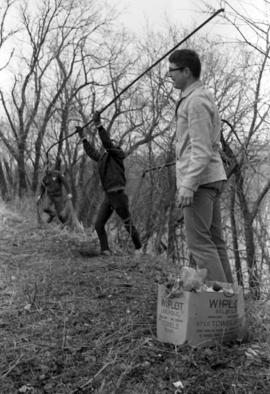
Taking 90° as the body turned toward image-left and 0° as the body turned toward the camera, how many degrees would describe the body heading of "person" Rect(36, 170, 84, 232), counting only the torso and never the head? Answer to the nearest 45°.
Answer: approximately 0°

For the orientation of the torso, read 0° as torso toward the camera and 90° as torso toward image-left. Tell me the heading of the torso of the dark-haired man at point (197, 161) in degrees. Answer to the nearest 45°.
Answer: approximately 90°

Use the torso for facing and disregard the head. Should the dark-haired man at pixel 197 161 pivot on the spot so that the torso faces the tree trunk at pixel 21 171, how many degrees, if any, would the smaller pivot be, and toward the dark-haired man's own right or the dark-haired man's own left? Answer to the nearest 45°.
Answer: approximately 45° to the dark-haired man's own right

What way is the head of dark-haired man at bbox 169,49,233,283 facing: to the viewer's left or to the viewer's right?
to the viewer's left

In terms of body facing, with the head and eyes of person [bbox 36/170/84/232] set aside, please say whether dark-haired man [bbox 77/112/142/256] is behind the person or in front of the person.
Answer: in front

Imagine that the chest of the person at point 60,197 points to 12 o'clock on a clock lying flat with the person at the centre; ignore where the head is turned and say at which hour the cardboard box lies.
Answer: The cardboard box is roughly at 12 o'clock from the person.

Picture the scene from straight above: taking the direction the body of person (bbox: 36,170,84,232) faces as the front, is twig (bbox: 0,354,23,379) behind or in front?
in front

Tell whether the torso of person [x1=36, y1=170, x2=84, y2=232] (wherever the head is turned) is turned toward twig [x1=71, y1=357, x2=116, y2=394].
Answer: yes
